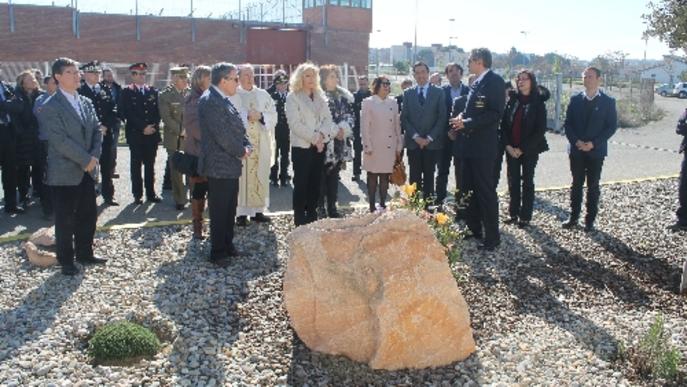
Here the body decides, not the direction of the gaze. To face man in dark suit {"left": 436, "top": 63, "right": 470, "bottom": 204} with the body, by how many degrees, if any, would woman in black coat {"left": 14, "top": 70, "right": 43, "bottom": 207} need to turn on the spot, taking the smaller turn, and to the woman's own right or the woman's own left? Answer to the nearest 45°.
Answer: approximately 45° to the woman's own left

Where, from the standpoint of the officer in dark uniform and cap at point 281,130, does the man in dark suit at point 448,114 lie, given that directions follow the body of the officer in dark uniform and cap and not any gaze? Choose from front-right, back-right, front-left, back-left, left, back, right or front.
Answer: front-left

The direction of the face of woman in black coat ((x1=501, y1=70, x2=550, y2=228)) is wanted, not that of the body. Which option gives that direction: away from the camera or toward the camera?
toward the camera

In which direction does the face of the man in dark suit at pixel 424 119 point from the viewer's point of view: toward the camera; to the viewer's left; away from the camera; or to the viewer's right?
toward the camera

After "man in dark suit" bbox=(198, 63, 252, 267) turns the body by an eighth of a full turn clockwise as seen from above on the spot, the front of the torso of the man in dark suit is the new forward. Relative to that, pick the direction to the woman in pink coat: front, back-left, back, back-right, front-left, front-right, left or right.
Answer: left

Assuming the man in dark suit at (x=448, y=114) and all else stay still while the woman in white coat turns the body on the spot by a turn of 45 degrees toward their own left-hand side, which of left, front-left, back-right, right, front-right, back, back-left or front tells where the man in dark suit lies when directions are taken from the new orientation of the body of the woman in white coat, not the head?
front-left

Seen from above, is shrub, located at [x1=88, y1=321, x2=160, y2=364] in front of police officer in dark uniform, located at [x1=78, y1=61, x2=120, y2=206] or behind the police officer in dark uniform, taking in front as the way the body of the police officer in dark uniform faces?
in front

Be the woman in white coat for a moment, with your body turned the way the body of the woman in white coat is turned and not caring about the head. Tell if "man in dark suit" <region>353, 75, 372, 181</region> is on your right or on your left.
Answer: on your left

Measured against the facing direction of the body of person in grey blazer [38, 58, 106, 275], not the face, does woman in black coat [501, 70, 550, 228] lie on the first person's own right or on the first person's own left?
on the first person's own left

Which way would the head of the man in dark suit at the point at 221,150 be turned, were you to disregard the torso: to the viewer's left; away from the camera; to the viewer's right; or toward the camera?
to the viewer's right

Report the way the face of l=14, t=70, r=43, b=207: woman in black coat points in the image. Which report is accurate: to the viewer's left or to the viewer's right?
to the viewer's right

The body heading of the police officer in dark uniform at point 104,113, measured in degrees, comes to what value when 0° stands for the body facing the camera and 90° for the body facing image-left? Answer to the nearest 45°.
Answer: approximately 315°

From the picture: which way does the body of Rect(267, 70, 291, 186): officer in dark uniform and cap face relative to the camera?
toward the camera

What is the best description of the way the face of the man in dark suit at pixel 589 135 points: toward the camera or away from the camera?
toward the camera

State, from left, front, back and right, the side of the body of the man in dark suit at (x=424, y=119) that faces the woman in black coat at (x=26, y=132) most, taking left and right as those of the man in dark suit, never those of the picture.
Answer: right
